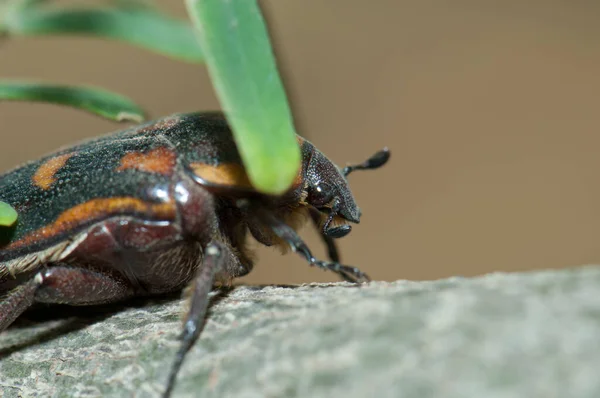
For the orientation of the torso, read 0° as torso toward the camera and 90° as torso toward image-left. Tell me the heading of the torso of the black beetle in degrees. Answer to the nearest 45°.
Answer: approximately 270°

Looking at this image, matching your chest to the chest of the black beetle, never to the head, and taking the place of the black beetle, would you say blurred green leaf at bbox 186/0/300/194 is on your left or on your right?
on your right
